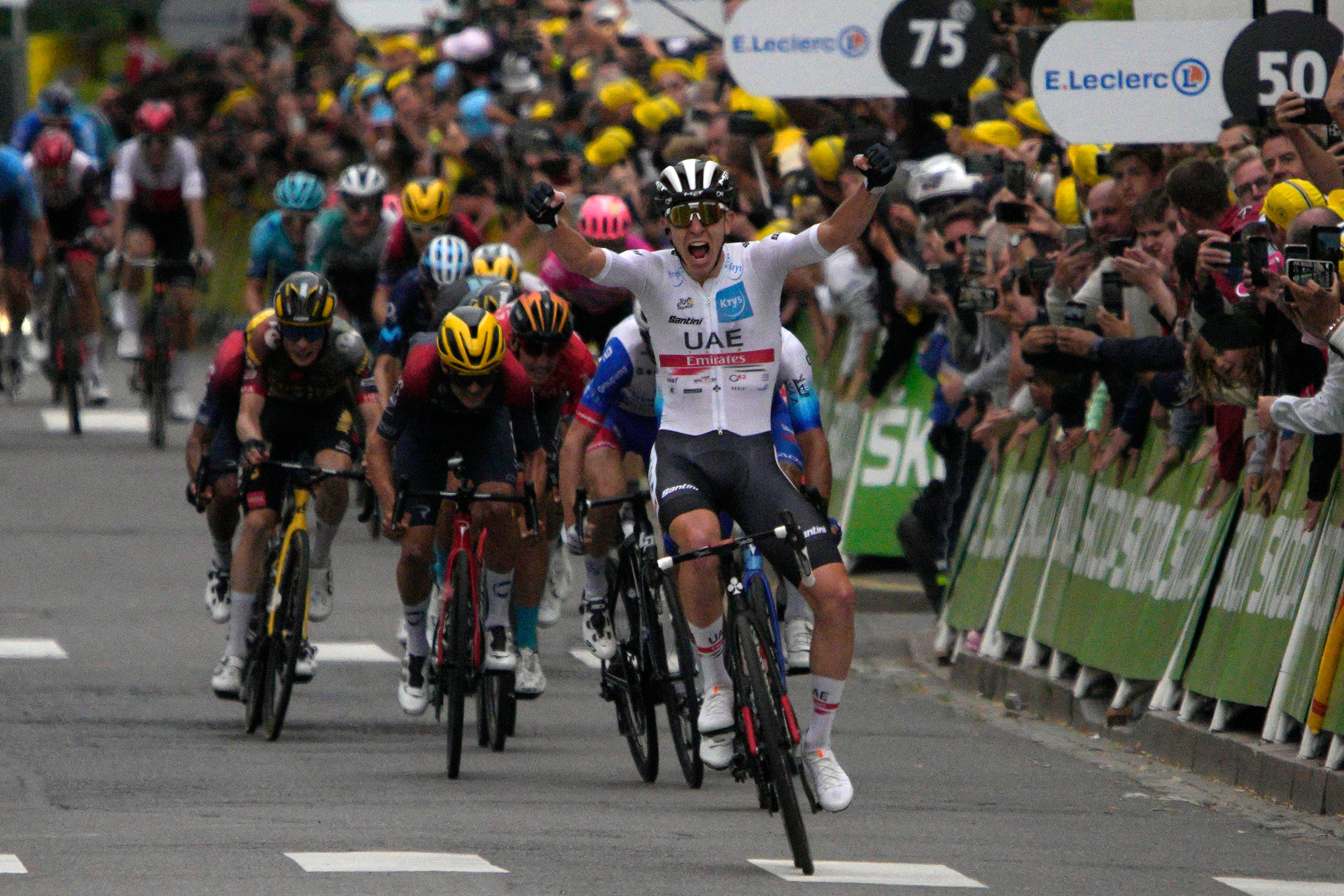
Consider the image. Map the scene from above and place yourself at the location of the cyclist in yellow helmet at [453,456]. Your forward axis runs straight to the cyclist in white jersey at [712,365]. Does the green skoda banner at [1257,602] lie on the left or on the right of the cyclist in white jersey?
left

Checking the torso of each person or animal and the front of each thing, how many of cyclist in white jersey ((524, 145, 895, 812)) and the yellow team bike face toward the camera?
2

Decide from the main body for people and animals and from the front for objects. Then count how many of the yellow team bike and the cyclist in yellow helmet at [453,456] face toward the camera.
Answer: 2

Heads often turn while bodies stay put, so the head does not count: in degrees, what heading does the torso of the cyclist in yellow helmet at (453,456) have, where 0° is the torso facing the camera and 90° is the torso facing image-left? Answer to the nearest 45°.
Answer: approximately 0°

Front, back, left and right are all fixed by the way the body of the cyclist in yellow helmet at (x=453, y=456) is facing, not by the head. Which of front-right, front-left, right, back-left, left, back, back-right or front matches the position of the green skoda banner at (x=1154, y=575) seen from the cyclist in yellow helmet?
left

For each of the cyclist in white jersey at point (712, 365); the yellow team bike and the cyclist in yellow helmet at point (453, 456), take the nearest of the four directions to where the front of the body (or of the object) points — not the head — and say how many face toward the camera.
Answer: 3

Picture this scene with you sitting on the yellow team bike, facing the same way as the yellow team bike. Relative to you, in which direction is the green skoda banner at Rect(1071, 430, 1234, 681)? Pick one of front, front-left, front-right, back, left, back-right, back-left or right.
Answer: left

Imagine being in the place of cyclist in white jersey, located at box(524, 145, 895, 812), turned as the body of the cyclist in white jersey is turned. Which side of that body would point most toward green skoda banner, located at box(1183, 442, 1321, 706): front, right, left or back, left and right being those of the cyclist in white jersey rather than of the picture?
left

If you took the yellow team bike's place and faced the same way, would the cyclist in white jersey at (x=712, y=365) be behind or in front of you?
in front
